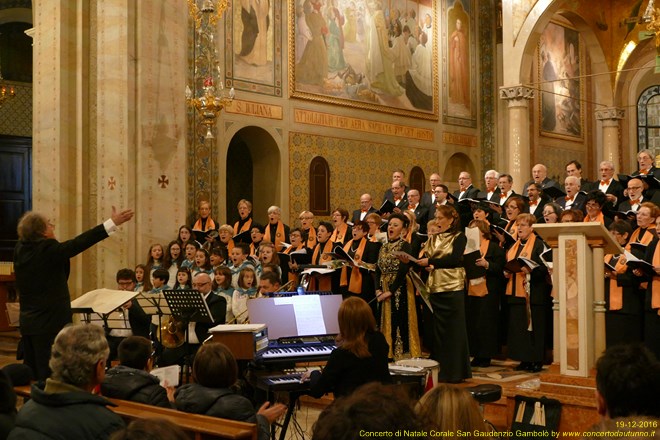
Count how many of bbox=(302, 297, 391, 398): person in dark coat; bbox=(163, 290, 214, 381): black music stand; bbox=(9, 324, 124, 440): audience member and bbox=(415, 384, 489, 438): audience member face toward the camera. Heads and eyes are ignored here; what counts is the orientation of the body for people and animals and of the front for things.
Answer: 0

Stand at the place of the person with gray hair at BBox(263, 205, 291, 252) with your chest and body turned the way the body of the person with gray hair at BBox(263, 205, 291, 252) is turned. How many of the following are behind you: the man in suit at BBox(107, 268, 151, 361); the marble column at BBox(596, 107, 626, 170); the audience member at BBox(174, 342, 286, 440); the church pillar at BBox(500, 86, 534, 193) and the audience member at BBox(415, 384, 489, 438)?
2

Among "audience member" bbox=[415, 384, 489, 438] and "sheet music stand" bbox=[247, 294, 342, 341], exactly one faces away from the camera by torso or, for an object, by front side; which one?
the audience member

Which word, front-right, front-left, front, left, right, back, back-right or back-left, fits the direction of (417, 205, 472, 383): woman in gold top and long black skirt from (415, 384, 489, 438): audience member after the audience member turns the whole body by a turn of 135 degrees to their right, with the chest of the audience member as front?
back-left

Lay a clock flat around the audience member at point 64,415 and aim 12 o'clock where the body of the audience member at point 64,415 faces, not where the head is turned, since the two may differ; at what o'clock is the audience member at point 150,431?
the audience member at point 150,431 is roughly at 4 o'clock from the audience member at point 64,415.

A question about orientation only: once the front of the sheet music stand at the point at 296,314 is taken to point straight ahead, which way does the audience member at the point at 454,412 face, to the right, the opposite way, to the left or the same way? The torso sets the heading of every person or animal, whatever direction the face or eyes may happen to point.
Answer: the opposite way

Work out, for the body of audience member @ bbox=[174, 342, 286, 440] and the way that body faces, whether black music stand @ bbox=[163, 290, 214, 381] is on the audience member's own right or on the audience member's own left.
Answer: on the audience member's own left

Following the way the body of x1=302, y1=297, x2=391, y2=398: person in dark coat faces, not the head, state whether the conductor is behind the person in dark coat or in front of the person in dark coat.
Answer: in front

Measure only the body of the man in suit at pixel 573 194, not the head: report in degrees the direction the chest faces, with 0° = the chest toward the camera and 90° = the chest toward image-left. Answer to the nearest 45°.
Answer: approximately 45°

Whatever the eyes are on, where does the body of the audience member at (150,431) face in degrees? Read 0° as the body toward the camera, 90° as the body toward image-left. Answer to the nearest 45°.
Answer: approximately 180°

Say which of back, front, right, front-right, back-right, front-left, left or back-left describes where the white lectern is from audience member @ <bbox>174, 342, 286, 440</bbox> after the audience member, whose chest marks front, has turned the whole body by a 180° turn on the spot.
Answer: back

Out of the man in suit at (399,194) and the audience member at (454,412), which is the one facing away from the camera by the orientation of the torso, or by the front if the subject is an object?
the audience member

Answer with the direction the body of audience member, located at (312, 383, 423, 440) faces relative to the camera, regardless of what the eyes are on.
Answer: away from the camera

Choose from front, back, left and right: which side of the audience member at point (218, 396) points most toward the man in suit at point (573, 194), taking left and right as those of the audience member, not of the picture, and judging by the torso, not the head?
front

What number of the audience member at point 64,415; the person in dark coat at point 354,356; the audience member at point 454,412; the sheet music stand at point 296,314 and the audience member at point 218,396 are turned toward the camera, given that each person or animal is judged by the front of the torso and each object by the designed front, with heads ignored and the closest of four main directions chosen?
1

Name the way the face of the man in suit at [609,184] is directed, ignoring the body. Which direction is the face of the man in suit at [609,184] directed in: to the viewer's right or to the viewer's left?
to the viewer's left

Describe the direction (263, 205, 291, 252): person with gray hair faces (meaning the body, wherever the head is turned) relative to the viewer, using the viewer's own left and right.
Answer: facing the viewer and to the left of the viewer

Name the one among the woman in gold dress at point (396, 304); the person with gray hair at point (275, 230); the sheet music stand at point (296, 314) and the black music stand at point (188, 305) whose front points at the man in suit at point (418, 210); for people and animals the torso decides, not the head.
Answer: the black music stand

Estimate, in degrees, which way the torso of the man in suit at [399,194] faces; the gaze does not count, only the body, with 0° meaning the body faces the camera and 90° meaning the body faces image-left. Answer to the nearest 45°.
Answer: approximately 45°
